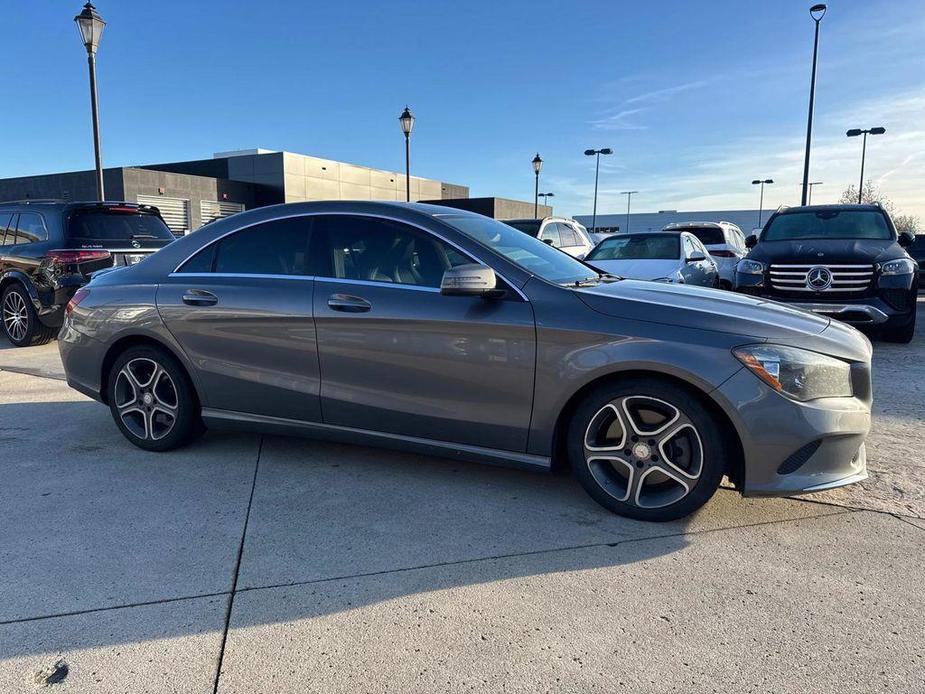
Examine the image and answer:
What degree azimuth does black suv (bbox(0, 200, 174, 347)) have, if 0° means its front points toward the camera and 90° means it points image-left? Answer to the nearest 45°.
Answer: approximately 135°

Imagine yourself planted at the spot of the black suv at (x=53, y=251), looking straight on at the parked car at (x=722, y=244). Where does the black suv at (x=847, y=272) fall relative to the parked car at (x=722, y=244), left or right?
right

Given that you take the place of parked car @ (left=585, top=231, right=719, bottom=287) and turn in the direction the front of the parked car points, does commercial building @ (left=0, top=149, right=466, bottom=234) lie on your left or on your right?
on your right

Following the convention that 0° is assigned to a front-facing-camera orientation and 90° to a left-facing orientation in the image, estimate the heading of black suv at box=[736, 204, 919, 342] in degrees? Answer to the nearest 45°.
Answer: approximately 0°

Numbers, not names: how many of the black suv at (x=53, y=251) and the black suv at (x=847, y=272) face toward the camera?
1

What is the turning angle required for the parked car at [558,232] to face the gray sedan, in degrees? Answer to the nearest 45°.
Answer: approximately 45° to its left

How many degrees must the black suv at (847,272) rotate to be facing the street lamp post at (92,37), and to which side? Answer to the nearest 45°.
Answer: approximately 90° to its right

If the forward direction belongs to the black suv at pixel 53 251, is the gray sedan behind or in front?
behind

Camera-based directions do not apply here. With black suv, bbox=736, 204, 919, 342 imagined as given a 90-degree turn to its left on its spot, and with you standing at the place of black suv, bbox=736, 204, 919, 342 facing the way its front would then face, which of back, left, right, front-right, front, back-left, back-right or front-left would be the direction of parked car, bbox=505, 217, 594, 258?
back-left
